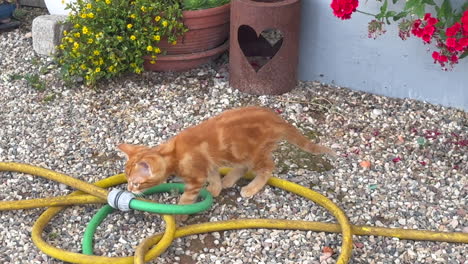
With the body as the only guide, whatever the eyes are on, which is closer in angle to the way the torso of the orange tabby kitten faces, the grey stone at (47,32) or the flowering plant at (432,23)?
the grey stone

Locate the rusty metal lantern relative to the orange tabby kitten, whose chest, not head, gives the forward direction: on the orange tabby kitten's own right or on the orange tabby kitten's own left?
on the orange tabby kitten's own right

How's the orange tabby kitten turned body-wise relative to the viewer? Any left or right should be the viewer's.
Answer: facing to the left of the viewer

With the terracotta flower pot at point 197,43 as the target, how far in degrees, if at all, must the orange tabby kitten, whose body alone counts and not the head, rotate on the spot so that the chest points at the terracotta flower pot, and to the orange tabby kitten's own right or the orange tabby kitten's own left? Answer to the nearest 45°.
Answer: approximately 90° to the orange tabby kitten's own right

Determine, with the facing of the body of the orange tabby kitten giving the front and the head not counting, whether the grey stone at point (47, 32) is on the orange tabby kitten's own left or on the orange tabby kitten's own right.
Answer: on the orange tabby kitten's own right

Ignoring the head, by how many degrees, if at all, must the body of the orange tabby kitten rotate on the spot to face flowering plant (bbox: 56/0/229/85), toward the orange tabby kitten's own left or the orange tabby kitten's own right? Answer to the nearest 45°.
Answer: approximately 45° to the orange tabby kitten's own right

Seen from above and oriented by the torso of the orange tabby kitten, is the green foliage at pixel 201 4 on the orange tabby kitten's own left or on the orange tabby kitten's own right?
on the orange tabby kitten's own right
